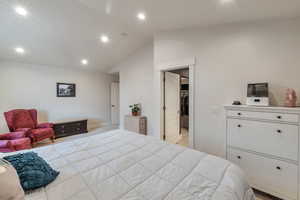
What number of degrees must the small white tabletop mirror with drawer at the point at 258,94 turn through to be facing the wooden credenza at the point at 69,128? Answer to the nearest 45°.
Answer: approximately 90° to its right

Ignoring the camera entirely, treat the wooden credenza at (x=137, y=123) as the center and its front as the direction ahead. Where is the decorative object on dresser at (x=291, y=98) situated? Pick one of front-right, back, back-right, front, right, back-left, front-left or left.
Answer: left

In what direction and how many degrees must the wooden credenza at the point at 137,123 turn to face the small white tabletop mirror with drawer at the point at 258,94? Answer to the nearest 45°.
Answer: approximately 90° to its left

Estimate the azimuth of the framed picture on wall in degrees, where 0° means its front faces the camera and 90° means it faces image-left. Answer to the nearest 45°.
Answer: approximately 0°

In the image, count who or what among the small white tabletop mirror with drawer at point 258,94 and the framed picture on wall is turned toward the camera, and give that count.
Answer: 2

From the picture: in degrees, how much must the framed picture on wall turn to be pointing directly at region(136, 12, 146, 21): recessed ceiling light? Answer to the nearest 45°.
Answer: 0° — it already faces it

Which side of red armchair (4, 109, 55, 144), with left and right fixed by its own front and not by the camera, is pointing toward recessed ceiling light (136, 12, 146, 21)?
front

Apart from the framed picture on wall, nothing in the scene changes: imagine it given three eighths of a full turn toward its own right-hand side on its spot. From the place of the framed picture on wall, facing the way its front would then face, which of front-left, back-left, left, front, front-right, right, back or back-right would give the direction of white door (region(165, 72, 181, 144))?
back

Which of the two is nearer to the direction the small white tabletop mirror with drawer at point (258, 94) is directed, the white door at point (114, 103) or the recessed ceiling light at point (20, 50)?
the recessed ceiling light

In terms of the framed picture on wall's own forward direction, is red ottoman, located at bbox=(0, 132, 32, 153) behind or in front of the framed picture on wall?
in front

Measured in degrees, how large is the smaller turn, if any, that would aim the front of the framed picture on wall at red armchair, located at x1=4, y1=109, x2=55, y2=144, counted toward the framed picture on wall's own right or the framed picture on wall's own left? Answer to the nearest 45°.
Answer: approximately 45° to the framed picture on wall's own right

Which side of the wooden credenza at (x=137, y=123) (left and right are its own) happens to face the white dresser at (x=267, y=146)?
left

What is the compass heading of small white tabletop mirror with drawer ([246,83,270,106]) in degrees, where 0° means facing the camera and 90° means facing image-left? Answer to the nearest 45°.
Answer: approximately 0°
